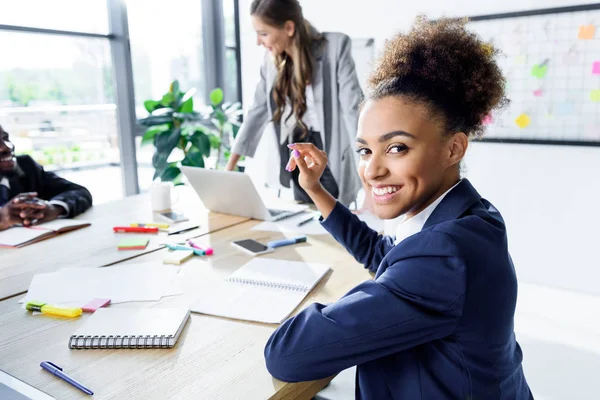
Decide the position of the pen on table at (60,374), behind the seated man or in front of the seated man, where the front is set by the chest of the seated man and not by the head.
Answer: in front

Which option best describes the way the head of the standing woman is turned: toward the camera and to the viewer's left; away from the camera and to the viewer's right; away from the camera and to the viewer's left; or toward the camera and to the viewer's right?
toward the camera and to the viewer's left

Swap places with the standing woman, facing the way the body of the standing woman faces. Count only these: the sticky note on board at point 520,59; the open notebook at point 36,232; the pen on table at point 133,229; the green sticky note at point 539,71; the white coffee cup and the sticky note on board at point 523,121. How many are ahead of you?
3

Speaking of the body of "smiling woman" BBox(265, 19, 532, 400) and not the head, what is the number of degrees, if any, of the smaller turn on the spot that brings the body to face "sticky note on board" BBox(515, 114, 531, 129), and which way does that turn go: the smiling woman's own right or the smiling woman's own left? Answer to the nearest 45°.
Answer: approximately 90° to the smiling woman's own right

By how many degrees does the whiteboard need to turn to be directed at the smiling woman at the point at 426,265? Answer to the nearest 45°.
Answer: approximately 45° to its left

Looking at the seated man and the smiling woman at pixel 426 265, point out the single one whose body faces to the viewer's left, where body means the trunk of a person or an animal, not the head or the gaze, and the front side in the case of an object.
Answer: the smiling woman

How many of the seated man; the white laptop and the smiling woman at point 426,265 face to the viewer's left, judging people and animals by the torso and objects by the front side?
1

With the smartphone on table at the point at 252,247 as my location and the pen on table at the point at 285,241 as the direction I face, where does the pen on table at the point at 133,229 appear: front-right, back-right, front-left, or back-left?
back-left

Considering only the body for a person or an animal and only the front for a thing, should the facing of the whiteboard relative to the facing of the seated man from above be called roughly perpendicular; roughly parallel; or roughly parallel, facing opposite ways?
roughly perpendicular

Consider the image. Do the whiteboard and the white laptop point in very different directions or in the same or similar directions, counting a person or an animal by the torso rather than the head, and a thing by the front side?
very different directions

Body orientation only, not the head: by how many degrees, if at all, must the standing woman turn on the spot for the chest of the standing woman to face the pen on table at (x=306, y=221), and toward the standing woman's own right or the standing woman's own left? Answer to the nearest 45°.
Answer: approximately 45° to the standing woman's own left

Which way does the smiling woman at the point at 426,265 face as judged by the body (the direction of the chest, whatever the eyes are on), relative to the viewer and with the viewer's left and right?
facing to the left of the viewer
